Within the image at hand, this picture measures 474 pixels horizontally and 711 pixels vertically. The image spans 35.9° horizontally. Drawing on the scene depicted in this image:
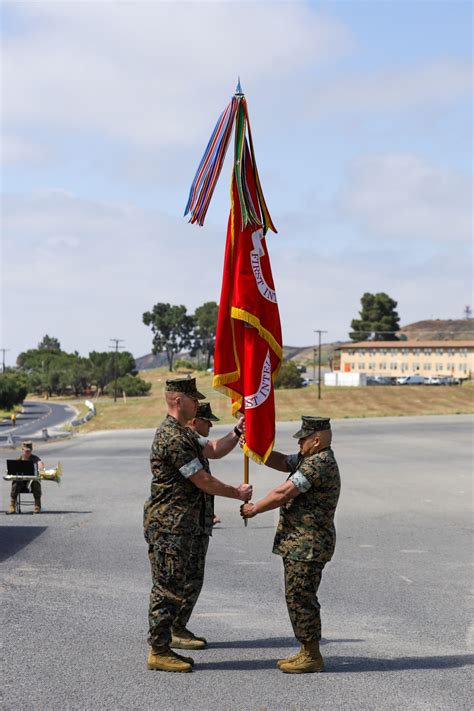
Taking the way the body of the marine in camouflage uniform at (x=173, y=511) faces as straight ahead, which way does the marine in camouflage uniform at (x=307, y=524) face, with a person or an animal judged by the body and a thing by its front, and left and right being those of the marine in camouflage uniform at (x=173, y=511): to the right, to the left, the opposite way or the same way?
the opposite way

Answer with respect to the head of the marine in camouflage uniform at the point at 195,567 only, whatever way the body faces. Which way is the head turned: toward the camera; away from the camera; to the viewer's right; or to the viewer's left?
to the viewer's right

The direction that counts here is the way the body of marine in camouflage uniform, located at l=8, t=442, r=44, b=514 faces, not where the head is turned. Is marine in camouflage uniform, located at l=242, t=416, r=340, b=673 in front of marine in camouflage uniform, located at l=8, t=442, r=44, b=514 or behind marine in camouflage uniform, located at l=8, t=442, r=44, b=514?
in front

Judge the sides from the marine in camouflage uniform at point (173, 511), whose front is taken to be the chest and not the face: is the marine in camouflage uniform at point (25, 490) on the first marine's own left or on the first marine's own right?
on the first marine's own left

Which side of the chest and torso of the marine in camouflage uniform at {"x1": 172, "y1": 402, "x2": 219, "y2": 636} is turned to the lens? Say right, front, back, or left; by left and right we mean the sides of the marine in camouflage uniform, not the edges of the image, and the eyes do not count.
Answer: right

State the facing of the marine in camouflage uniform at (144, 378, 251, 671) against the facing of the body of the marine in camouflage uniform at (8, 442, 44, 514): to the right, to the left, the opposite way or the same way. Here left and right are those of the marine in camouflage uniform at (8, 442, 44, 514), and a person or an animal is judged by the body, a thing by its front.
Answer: to the left

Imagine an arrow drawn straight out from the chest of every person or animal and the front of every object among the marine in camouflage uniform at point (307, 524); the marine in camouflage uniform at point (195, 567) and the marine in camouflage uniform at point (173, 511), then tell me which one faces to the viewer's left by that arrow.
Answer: the marine in camouflage uniform at point (307, 524)

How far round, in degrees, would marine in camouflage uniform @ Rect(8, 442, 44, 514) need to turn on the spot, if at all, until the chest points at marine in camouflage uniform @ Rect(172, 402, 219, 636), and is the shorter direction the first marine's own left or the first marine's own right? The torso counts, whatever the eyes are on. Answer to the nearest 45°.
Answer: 0° — they already face them

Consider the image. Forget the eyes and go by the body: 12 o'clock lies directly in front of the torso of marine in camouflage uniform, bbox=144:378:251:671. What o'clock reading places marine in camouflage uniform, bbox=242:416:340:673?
marine in camouflage uniform, bbox=242:416:340:673 is roughly at 12 o'clock from marine in camouflage uniform, bbox=144:378:251:671.

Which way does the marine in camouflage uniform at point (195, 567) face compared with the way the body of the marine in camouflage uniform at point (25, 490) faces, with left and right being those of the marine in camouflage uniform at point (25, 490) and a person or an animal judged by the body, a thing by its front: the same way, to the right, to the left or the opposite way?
to the left

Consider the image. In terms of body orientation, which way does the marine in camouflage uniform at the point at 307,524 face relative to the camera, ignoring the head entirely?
to the viewer's left

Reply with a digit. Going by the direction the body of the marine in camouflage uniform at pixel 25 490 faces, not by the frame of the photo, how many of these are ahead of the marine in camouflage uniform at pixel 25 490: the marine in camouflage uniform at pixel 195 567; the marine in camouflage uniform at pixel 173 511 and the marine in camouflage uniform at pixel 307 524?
3

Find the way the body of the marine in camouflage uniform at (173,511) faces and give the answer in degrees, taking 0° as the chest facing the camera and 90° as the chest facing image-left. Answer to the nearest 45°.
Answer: approximately 270°
